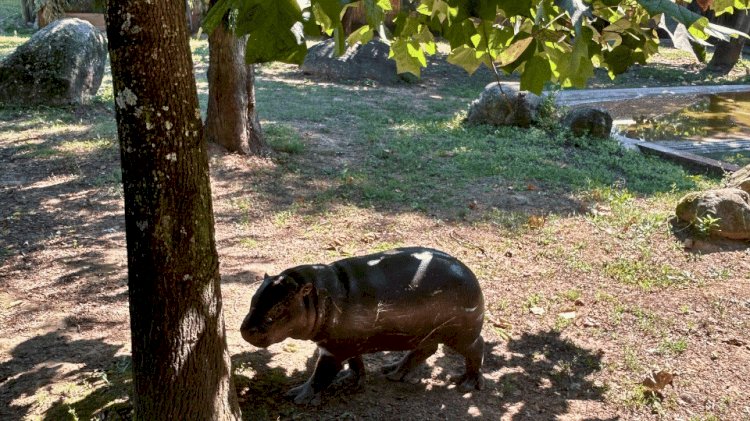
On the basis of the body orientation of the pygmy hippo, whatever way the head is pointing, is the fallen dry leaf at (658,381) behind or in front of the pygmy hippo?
behind

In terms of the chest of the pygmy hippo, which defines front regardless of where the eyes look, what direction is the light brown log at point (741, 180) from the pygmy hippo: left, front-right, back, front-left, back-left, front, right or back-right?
back-right

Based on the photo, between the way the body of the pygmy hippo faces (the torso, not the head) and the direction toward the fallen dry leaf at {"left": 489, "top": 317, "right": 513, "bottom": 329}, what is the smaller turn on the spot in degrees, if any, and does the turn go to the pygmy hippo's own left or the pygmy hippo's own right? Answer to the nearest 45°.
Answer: approximately 135° to the pygmy hippo's own right

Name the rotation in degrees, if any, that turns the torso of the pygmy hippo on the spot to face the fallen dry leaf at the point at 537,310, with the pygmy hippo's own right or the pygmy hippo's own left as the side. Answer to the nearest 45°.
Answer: approximately 135° to the pygmy hippo's own right

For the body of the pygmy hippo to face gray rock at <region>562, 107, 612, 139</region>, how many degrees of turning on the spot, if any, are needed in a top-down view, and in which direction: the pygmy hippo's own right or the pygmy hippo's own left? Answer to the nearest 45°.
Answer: approximately 135° to the pygmy hippo's own right

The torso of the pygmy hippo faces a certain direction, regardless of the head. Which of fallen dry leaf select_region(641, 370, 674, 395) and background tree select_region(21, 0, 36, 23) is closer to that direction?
the background tree

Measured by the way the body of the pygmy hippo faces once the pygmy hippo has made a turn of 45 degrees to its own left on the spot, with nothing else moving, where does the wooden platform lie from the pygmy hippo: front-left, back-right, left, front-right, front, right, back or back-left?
back

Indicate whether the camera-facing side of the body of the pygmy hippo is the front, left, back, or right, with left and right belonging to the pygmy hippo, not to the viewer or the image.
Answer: left

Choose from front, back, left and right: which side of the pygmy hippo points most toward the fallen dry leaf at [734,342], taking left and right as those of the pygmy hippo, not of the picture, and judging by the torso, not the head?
back

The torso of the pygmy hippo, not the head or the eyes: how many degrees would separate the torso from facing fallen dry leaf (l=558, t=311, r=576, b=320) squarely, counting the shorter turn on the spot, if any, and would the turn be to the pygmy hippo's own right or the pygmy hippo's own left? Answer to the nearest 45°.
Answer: approximately 135° to the pygmy hippo's own right

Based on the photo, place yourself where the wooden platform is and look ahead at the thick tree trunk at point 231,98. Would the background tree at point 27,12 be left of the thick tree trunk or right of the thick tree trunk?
right

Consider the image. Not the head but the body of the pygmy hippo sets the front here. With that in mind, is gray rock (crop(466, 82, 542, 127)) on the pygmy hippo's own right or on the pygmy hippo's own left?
on the pygmy hippo's own right

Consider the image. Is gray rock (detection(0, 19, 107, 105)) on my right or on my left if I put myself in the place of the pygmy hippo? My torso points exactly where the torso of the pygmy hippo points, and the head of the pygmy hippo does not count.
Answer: on my right
